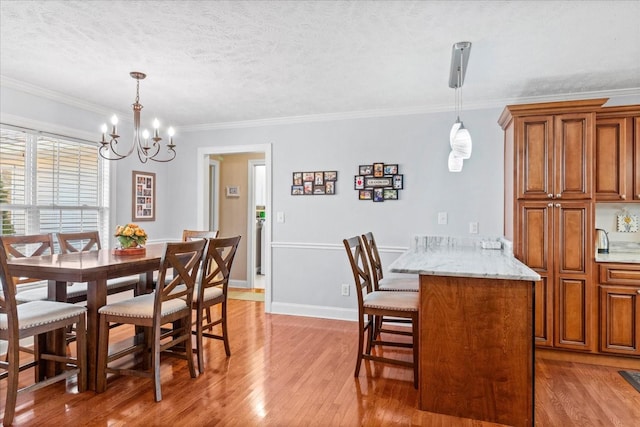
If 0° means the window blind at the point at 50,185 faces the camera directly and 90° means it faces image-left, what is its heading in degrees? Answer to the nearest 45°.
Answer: approximately 315°

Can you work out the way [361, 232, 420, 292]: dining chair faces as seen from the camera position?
facing to the right of the viewer

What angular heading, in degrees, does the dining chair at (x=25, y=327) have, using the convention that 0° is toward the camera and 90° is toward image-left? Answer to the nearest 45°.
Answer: approximately 225°

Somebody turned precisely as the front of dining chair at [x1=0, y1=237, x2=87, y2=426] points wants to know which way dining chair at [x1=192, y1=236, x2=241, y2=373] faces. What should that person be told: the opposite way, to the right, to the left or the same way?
to the left

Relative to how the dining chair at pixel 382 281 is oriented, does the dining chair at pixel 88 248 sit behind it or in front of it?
behind

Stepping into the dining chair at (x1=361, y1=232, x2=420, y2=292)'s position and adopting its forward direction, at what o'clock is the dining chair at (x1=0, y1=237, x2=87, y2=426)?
the dining chair at (x1=0, y1=237, x2=87, y2=426) is roughly at 5 o'clock from the dining chair at (x1=361, y1=232, x2=420, y2=292).

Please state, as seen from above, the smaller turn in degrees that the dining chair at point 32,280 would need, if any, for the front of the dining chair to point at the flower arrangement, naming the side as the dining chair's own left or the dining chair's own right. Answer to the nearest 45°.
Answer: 0° — it already faces it
